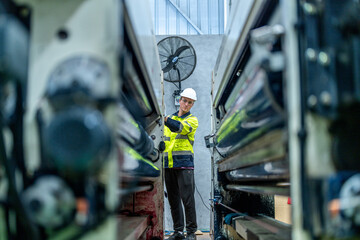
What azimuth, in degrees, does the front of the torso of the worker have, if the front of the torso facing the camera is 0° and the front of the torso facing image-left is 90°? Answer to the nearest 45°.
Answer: approximately 45°

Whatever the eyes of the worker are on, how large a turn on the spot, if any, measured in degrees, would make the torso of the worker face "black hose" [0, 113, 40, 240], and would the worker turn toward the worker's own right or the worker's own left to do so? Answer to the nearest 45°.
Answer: approximately 45° to the worker's own left

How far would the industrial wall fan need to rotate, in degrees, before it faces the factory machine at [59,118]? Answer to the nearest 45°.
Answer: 0° — it already faces it

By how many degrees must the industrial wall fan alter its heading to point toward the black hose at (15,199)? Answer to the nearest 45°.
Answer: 0° — it already faces it
